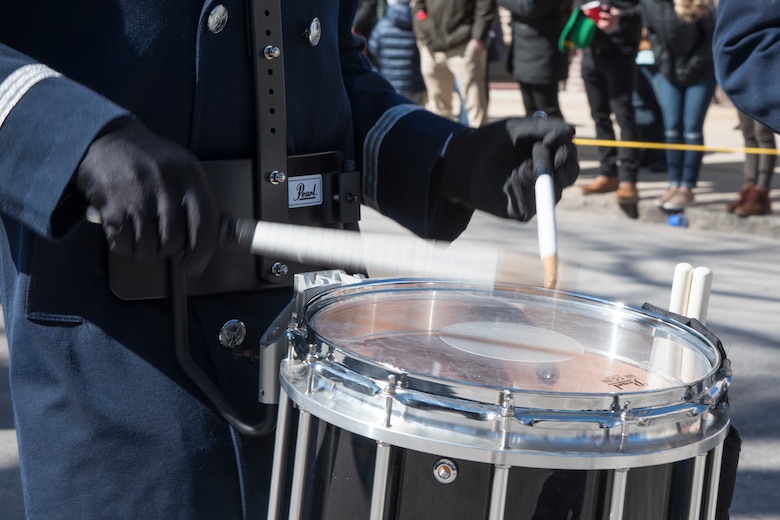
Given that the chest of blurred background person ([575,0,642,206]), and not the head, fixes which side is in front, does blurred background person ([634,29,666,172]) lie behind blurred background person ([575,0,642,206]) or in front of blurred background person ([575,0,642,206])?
behind

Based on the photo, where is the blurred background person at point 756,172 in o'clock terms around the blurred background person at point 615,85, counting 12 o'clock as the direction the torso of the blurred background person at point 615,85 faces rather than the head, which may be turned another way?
the blurred background person at point 756,172 is roughly at 8 o'clock from the blurred background person at point 615,85.

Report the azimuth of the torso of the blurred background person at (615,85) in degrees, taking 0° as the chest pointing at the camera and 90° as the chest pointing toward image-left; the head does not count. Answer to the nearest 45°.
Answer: approximately 45°

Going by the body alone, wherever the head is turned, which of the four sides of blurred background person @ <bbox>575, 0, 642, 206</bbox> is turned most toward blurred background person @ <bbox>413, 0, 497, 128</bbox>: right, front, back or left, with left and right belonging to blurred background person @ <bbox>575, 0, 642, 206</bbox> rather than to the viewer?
right
